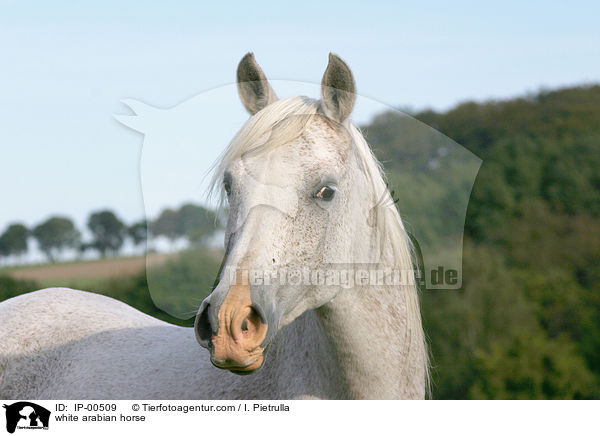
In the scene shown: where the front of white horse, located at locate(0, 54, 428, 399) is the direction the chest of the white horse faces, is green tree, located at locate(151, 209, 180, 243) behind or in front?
behind

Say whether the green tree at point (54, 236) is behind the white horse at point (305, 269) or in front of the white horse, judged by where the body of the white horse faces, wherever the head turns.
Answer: behind

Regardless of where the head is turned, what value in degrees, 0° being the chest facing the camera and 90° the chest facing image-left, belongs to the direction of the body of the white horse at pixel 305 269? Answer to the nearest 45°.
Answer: approximately 315°

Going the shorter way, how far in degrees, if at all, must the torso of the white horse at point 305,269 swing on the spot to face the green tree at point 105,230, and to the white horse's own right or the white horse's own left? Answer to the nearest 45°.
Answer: approximately 135° to the white horse's own left
